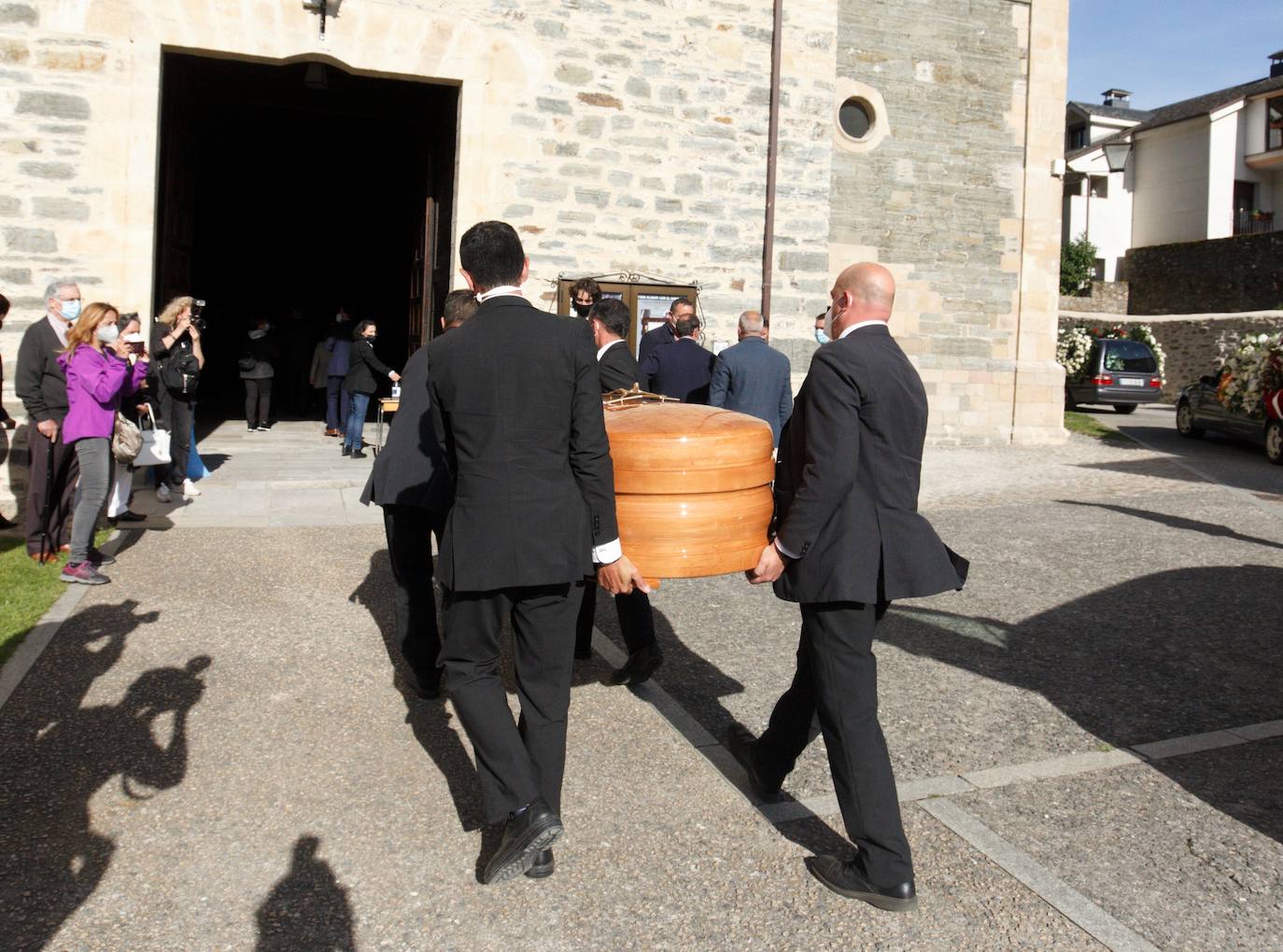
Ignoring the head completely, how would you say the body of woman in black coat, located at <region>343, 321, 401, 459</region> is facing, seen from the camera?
to the viewer's right

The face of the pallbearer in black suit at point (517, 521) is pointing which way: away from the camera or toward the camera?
away from the camera

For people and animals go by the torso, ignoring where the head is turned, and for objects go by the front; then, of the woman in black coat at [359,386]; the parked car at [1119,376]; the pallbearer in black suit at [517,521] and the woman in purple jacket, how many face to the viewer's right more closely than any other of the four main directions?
2

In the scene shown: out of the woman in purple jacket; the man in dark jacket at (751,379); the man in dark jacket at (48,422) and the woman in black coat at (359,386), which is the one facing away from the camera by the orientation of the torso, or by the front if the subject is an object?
the man in dark jacket at (751,379)

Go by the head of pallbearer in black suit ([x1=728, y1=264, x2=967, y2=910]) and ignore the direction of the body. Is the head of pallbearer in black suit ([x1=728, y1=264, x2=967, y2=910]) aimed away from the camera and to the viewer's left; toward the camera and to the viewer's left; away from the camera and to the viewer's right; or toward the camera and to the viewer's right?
away from the camera and to the viewer's left

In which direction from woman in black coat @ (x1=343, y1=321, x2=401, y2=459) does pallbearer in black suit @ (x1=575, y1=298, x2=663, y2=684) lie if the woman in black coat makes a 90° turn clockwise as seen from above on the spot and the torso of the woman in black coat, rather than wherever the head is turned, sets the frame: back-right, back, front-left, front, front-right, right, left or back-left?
front

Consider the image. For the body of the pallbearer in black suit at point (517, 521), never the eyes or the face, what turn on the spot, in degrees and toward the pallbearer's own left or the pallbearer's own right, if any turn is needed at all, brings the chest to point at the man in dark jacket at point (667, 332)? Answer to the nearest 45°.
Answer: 0° — they already face them

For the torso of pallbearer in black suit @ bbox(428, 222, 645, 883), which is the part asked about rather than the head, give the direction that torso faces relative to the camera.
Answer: away from the camera

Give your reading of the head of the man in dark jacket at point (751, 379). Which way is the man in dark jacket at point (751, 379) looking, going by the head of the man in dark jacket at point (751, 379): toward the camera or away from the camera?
away from the camera

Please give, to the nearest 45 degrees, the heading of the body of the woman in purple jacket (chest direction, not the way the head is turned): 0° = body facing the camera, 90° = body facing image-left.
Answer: approximately 270°

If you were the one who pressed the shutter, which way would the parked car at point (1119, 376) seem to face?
facing away from the viewer and to the left of the viewer

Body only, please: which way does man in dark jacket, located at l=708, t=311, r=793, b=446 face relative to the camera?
away from the camera

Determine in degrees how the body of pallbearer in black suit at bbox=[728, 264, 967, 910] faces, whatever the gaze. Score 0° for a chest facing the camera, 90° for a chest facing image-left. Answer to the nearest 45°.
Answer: approximately 135°

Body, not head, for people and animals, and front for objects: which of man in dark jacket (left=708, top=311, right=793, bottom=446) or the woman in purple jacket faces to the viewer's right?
the woman in purple jacket
